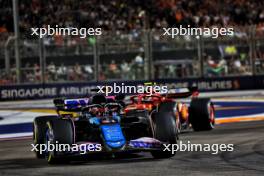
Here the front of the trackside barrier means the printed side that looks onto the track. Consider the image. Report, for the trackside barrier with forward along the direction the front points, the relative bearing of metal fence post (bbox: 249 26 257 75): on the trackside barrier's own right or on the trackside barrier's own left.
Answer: on the trackside barrier's own left

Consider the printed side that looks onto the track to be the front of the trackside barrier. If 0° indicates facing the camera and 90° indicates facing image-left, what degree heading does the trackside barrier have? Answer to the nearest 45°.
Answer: approximately 0°

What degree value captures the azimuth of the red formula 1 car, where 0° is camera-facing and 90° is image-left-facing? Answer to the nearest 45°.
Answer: approximately 45°

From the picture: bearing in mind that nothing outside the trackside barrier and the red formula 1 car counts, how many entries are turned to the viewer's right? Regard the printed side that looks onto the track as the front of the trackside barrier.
0

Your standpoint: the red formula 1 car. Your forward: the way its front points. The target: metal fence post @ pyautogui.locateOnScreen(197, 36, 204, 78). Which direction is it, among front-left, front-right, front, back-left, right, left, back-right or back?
back-right

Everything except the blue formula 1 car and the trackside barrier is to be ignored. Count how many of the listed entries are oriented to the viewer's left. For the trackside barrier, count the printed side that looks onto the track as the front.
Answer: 0
